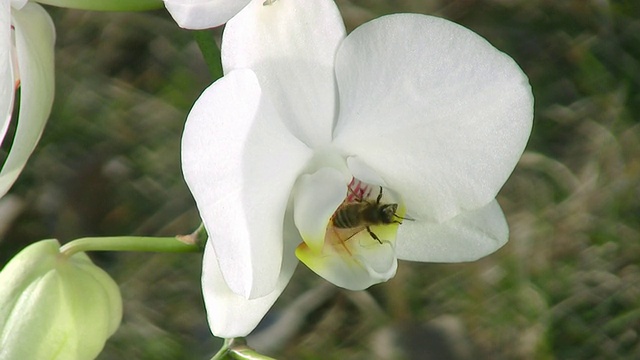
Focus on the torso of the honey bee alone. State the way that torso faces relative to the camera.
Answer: to the viewer's right
